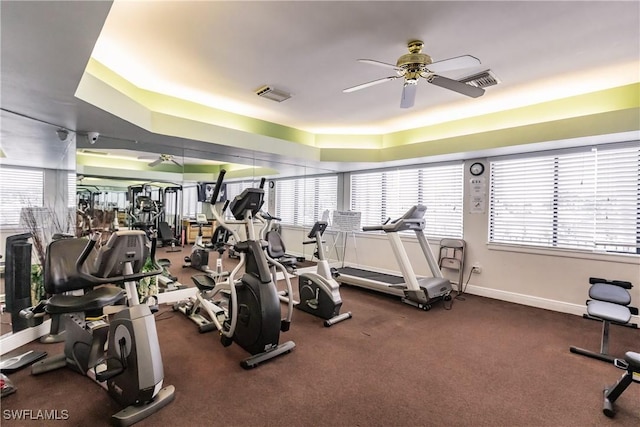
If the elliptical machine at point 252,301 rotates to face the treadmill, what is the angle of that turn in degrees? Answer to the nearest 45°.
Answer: approximately 90° to its left

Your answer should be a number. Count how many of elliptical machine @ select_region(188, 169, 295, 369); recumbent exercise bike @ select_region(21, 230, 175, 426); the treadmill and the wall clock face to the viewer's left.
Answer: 0

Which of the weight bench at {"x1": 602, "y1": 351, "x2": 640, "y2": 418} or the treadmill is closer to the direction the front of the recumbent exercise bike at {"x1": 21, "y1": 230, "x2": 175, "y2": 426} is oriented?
the weight bench

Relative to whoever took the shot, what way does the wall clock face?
facing the viewer

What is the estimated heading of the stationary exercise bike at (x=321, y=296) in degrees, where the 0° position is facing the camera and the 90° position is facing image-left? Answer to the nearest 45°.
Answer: approximately 315°

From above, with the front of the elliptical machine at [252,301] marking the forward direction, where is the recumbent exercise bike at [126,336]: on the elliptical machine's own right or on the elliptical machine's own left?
on the elliptical machine's own right

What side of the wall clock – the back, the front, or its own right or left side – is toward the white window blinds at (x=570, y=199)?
left

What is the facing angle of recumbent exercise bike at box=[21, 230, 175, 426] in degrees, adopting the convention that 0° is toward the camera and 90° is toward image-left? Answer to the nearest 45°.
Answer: approximately 315°

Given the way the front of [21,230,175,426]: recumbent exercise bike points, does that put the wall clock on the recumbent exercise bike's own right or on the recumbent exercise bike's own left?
on the recumbent exercise bike's own left

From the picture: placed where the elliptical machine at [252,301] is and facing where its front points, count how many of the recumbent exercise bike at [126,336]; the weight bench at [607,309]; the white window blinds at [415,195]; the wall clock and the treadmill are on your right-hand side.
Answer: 1

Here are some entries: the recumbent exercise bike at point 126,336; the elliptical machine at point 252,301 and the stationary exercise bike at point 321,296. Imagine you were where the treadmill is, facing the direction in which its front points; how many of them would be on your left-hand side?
0

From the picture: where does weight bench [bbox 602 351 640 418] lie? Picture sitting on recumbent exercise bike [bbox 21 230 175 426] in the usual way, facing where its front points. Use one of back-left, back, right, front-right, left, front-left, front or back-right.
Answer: front

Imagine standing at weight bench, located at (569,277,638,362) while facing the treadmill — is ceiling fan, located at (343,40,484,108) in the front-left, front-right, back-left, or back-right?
front-left

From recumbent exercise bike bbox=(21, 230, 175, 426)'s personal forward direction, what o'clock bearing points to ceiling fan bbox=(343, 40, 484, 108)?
The ceiling fan is roughly at 11 o'clock from the recumbent exercise bike.

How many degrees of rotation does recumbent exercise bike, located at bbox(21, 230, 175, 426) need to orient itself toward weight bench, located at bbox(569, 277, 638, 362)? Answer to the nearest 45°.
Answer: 0° — it already faces it

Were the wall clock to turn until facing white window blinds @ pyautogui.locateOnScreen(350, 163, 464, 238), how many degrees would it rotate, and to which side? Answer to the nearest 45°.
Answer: approximately 135° to its right
